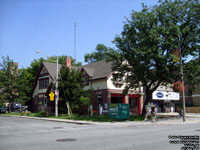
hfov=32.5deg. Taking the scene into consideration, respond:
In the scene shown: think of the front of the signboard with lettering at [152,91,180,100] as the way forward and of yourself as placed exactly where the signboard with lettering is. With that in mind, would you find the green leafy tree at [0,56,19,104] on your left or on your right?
on your right

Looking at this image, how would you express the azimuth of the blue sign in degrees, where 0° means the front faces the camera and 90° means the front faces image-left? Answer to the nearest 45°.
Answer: approximately 0°

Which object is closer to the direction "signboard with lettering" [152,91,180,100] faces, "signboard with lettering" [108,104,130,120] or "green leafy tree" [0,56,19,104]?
the signboard with lettering

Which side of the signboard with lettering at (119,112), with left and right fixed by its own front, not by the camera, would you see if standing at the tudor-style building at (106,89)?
back

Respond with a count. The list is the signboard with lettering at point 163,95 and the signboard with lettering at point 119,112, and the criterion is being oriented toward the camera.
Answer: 2

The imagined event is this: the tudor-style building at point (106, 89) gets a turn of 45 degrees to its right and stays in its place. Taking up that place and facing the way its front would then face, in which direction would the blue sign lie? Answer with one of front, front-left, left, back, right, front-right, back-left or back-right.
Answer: back-left

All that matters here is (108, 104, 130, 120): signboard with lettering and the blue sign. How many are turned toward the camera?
2

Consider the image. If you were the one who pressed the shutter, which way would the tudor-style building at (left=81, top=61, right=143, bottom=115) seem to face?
facing the viewer and to the right of the viewer
